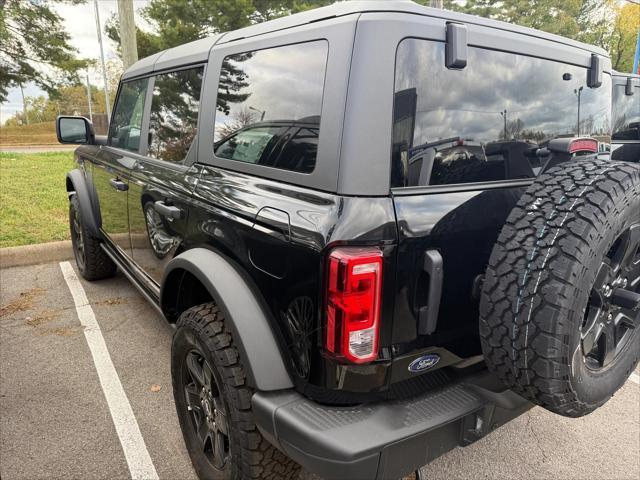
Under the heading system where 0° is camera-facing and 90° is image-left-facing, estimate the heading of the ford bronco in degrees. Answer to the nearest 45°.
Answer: approximately 135°

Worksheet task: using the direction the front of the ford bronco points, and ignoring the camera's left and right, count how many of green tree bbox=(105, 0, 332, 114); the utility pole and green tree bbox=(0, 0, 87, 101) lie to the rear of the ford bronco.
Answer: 0

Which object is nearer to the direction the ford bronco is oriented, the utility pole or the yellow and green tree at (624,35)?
the utility pole

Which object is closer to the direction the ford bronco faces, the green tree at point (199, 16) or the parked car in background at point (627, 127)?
the green tree

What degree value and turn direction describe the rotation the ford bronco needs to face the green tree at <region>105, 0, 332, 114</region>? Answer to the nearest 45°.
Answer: approximately 45° to its right

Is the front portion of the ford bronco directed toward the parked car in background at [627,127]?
no

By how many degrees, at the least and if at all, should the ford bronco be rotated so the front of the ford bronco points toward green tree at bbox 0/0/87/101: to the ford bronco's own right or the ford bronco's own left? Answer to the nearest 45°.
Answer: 0° — it already faces it

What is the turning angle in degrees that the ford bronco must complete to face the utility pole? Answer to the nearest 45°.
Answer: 0° — it already faces it

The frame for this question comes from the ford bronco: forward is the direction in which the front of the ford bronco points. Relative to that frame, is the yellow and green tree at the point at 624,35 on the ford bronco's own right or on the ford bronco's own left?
on the ford bronco's own right
